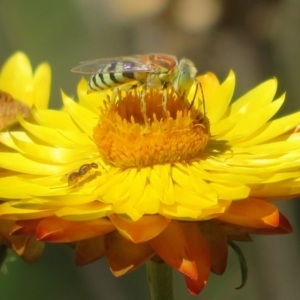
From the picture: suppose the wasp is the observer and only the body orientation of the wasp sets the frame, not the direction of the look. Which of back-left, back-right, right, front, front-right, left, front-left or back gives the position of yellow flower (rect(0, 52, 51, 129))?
back-left

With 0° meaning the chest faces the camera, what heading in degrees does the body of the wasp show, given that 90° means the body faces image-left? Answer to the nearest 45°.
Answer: approximately 270°
